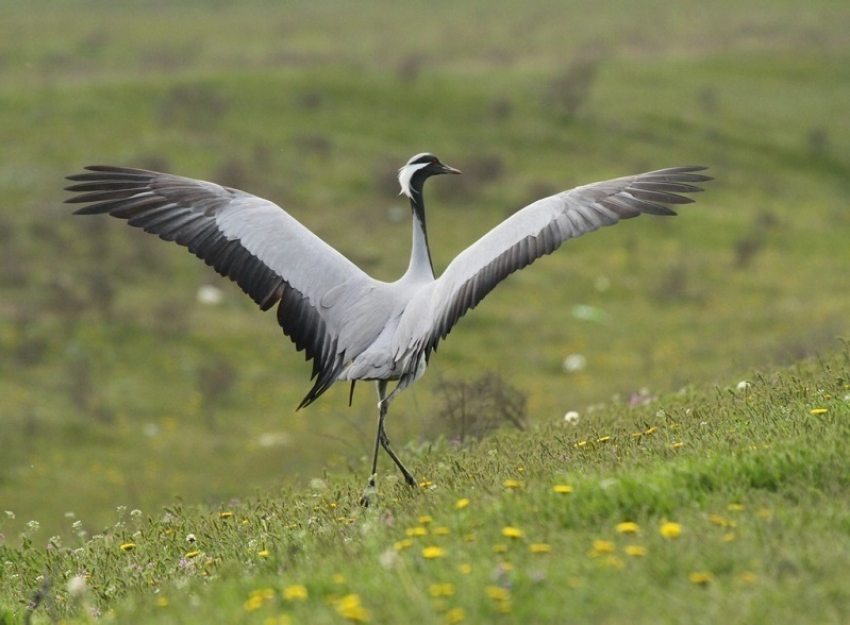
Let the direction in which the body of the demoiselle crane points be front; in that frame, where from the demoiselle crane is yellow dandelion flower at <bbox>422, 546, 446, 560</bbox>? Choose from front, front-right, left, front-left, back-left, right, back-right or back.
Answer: back-right

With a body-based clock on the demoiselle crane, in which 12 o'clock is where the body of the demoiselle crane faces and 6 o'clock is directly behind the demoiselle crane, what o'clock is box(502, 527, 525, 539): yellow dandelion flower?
The yellow dandelion flower is roughly at 4 o'clock from the demoiselle crane.

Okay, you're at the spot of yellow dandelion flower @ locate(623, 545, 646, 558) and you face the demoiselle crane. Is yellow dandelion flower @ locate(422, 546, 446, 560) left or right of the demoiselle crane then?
left

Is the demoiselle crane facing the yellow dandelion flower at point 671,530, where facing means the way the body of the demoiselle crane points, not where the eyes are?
no

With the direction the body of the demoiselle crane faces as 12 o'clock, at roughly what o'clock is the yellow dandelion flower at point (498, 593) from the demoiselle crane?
The yellow dandelion flower is roughly at 4 o'clock from the demoiselle crane.

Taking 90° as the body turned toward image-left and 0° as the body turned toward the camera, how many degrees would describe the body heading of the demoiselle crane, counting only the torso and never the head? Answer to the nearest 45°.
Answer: approximately 225°

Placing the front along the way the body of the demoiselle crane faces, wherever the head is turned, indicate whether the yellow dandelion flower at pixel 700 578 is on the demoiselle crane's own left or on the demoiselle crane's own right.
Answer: on the demoiselle crane's own right

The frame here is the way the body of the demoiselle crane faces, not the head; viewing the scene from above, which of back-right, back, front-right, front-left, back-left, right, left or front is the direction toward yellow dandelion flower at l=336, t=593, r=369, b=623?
back-right

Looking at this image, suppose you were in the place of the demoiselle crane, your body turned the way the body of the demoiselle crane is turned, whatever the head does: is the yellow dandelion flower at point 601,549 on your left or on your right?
on your right
